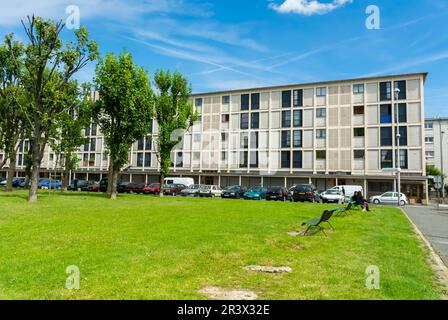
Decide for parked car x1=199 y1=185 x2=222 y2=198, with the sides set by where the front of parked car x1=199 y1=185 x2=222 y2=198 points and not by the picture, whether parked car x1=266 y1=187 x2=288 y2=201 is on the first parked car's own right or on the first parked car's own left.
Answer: on the first parked car's own left

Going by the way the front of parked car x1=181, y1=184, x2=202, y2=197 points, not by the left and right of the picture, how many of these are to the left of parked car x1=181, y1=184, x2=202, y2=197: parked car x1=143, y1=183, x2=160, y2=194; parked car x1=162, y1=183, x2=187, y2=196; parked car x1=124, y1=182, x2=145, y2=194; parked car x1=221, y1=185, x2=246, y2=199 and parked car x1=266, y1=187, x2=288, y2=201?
2

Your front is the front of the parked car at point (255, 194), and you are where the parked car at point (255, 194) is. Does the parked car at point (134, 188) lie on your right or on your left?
on your right

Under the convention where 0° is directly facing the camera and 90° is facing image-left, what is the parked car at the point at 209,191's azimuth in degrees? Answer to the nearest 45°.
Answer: approximately 45°

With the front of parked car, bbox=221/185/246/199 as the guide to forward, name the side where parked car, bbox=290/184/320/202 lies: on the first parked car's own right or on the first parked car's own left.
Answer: on the first parked car's own left
